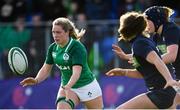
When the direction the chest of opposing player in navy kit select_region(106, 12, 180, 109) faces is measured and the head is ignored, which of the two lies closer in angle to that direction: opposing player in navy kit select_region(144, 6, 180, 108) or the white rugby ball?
the white rugby ball

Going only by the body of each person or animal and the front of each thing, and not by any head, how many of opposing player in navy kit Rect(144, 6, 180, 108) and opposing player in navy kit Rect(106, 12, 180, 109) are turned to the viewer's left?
2

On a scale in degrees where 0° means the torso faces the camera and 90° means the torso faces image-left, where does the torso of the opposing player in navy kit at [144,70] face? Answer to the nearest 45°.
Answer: approximately 90°

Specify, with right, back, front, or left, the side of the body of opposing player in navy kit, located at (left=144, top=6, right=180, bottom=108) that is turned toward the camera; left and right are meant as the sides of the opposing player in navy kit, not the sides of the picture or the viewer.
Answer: left

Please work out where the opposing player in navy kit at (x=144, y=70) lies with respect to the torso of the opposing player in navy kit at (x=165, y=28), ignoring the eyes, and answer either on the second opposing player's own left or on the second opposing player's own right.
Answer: on the second opposing player's own left

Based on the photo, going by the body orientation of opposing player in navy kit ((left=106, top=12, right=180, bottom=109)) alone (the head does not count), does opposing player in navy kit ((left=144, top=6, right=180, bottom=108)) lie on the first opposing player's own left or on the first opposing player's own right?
on the first opposing player's own right
